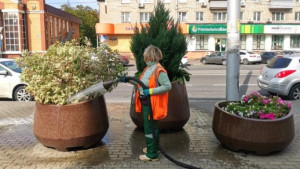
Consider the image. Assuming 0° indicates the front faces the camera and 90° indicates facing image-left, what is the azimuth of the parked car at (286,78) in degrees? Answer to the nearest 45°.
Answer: approximately 225°

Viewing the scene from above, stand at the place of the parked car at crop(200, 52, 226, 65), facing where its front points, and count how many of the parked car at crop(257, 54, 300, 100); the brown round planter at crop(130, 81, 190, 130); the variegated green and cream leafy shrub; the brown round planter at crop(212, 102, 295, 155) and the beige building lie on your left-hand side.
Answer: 4

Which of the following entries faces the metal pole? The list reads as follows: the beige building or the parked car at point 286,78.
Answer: the beige building

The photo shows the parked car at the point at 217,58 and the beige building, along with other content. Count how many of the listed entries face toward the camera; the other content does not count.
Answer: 1

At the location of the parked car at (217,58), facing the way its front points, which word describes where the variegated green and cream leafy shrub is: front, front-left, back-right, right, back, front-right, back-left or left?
left

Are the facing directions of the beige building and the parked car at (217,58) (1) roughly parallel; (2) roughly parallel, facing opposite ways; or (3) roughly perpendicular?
roughly perpendicular

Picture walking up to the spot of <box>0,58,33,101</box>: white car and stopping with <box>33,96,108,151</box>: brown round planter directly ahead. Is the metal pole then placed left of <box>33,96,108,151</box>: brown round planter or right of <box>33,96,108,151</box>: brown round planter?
left

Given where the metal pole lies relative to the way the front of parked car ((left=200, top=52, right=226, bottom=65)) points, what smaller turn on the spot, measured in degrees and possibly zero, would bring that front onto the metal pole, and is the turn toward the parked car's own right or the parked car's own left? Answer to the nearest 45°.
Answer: approximately 90° to the parked car's own left

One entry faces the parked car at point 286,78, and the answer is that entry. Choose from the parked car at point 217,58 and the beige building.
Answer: the beige building

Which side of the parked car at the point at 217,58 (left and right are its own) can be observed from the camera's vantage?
left

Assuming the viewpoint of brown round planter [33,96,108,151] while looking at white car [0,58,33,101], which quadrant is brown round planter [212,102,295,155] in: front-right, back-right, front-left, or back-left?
back-right

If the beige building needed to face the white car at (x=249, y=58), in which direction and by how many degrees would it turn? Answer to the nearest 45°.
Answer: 0° — it already faces it

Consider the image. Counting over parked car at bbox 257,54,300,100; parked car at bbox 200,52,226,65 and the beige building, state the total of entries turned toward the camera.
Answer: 1
